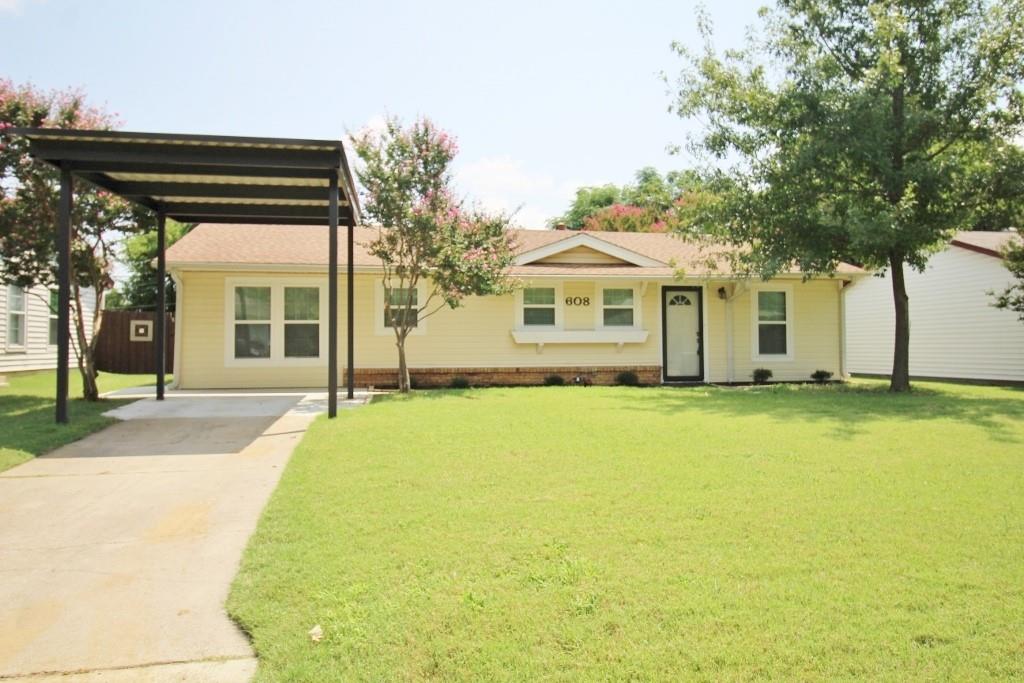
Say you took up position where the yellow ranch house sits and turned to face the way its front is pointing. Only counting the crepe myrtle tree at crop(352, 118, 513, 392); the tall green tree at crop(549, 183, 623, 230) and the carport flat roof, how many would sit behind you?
1

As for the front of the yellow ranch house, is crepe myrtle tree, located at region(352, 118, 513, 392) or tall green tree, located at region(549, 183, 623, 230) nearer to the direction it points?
the crepe myrtle tree

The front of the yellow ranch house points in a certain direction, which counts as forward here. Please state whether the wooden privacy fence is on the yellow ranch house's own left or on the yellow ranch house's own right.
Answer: on the yellow ranch house's own right

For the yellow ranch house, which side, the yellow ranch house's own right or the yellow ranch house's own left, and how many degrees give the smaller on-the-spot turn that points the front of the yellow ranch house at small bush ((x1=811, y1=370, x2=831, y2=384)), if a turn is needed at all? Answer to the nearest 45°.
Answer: approximately 90° to the yellow ranch house's own left

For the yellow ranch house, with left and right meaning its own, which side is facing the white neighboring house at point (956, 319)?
left

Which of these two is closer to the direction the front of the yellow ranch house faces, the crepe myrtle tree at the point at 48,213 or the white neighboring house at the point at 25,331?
the crepe myrtle tree

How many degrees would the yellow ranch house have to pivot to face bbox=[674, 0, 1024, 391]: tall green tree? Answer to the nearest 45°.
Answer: approximately 90° to its left

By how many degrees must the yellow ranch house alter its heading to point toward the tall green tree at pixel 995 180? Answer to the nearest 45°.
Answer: approximately 90° to its left

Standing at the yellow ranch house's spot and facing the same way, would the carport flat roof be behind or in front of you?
in front

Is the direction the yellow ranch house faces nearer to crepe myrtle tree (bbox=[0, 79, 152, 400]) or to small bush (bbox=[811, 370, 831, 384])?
the crepe myrtle tree

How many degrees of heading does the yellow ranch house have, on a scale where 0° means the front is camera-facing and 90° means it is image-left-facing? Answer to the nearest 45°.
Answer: approximately 0°

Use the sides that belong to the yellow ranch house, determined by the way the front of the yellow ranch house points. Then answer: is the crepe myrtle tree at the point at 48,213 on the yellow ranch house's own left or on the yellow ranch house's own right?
on the yellow ranch house's own right

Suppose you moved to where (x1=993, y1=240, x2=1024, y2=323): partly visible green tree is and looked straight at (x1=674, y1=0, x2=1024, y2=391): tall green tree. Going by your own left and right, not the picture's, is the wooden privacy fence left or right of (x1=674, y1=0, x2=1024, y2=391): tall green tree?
right
